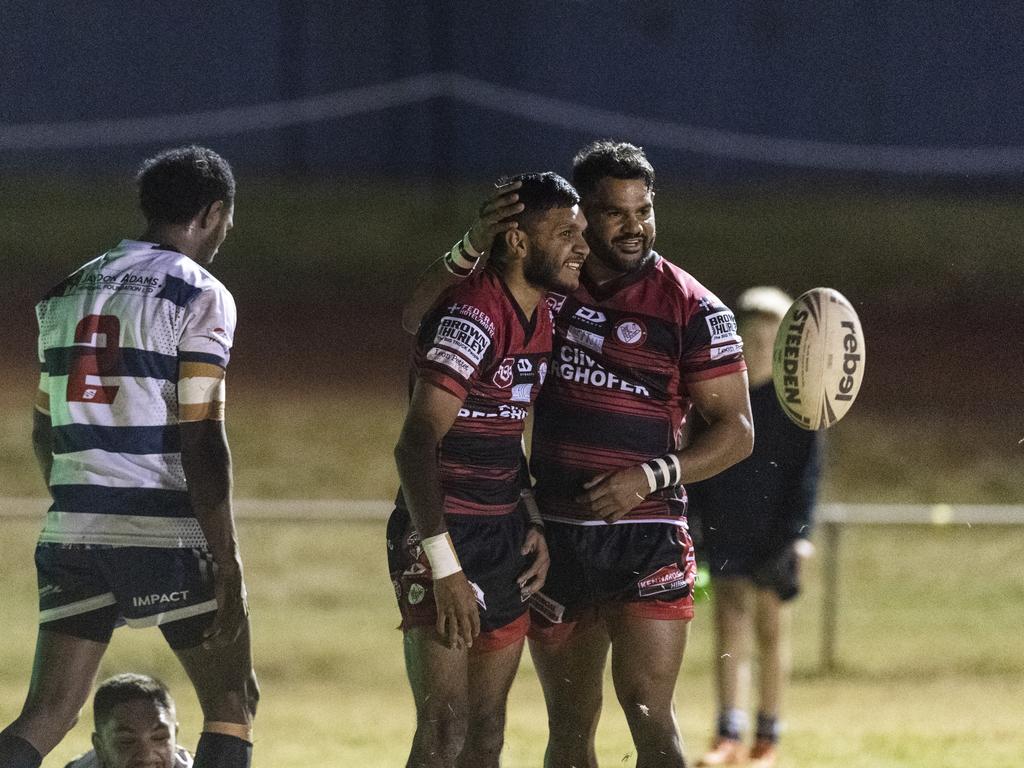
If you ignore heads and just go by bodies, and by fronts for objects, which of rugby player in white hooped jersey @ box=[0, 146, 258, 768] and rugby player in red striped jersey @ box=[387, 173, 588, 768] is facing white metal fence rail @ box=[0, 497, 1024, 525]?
the rugby player in white hooped jersey

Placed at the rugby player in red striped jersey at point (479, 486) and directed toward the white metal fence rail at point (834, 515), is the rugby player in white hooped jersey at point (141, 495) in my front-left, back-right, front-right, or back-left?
back-left

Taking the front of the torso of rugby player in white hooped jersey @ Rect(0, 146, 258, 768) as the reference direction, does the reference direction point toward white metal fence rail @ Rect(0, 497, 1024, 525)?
yes

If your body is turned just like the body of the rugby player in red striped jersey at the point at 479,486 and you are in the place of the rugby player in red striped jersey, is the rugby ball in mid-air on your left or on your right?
on your left

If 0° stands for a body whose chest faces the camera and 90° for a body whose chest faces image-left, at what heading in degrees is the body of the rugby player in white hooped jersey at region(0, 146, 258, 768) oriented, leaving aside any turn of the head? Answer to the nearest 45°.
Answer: approximately 225°

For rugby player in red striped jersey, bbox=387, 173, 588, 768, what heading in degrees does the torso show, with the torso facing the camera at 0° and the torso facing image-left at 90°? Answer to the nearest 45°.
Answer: approximately 315°

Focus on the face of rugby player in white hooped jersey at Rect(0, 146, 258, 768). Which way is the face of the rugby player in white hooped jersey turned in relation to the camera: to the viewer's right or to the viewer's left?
to the viewer's right

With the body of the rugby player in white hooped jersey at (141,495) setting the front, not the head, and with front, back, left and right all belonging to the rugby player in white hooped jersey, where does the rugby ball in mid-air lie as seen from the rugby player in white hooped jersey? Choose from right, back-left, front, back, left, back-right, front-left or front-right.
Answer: front-right
